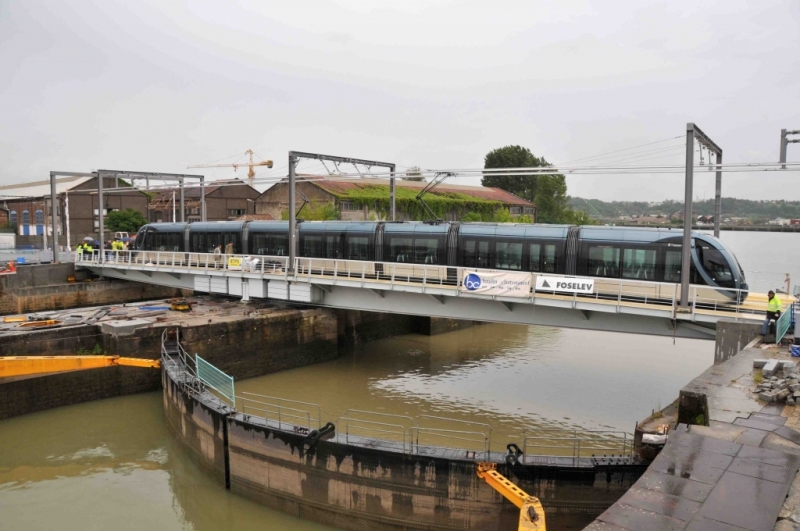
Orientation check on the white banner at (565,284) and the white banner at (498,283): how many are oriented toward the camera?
2

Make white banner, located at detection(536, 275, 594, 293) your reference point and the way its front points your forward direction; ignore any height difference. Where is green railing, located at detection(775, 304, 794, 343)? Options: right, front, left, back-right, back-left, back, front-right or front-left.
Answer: left

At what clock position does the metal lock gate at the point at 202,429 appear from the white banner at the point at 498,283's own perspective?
The metal lock gate is roughly at 2 o'clock from the white banner.

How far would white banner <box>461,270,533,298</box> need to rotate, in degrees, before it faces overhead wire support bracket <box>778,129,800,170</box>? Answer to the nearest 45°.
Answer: approximately 90° to its left

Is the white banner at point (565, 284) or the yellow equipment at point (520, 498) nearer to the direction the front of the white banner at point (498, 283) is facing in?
the yellow equipment

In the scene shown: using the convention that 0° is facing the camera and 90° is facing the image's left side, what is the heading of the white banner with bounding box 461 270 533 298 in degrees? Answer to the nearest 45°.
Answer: approximately 0°

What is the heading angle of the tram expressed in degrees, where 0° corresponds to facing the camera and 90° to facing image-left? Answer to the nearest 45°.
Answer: approximately 315°

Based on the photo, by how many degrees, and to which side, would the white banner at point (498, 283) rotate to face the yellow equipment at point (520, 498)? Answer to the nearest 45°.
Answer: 0° — it already faces it

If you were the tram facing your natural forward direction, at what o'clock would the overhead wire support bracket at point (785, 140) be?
The overhead wire support bracket is roughly at 11 o'clock from the tram.

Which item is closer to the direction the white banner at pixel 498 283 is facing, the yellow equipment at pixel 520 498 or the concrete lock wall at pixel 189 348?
the yellow equipment

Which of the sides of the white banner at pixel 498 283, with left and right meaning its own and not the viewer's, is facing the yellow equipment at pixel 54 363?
right
